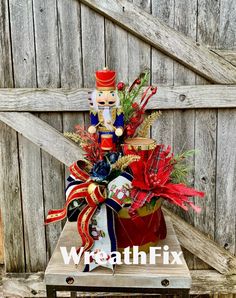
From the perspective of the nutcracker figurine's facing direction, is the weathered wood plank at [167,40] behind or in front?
behind

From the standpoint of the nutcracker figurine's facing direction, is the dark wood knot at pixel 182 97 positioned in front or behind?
behind

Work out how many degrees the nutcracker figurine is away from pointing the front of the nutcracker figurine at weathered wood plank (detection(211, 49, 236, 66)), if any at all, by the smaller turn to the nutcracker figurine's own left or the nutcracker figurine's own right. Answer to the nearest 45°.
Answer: approximately 135° to the nutcracker figurine's own left

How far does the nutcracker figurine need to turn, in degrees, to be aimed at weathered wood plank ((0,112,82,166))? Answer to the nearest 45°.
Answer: approximately 135° to its right

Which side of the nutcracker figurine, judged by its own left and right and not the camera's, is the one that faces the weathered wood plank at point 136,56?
back

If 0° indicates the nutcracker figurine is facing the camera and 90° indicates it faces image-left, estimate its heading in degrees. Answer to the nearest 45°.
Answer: approximately 0°

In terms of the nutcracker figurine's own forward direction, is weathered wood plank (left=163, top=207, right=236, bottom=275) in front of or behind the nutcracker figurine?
behind

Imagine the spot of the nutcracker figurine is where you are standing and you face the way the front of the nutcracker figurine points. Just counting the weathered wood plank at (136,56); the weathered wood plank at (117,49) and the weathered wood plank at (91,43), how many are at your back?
3

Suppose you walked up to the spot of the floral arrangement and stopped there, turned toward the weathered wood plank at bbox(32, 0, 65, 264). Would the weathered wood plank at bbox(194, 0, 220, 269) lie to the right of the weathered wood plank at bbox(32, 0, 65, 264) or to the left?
right
